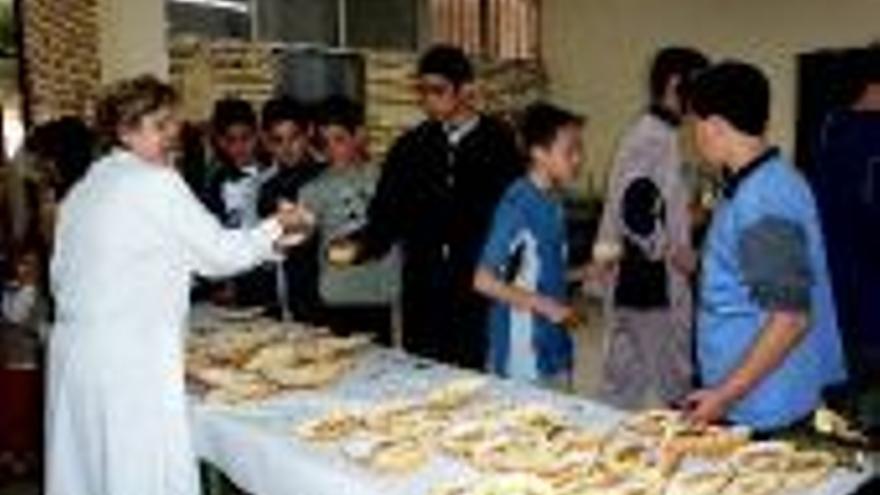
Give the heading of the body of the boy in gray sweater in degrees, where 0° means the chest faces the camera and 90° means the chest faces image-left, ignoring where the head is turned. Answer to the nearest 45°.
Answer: approximately 0°

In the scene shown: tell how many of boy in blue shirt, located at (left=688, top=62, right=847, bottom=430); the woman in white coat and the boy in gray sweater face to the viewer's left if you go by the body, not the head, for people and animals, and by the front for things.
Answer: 1

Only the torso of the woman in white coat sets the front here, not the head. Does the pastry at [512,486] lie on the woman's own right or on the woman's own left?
on the woman's own right

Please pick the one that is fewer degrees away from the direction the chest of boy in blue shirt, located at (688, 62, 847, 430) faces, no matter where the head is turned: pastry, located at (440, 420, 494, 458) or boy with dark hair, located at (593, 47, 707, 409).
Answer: the pastry

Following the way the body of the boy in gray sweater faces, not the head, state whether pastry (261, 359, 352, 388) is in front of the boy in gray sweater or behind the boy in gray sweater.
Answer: in front

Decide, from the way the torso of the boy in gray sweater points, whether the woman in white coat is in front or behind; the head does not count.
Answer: in front

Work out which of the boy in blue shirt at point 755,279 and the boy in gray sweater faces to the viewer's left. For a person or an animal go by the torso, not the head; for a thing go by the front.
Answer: the boy in blue shirt

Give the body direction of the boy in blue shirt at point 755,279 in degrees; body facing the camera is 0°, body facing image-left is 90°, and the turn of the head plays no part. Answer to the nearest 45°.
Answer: approximately 90°

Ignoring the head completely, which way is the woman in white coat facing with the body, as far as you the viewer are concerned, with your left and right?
facing away from the viewer and to the right of the viewer

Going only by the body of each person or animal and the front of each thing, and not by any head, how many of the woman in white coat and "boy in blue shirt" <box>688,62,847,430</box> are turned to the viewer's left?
1

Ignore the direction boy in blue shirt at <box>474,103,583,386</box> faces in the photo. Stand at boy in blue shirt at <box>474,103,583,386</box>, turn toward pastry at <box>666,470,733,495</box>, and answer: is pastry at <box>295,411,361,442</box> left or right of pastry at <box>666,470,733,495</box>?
right

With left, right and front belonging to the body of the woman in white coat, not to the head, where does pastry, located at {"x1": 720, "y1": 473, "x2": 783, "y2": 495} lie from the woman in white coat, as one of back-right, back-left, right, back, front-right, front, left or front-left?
right

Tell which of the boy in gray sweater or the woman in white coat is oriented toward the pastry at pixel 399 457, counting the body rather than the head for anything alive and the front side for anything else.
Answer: the boy in gray sweater
